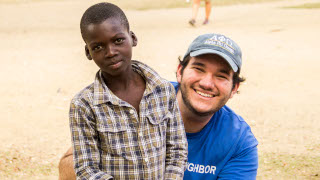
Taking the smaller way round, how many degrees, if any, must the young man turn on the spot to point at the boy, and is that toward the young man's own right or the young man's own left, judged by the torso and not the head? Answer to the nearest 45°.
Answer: approximately 45° to the young man's own right

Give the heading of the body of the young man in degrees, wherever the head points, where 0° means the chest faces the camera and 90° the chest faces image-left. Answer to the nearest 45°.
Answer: approximately 0°

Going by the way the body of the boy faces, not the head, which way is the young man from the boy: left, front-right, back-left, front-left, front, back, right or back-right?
back-left

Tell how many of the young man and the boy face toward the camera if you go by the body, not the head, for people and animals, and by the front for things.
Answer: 2

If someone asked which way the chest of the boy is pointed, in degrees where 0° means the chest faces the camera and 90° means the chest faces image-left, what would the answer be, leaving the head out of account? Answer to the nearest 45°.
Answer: approximately 0°
